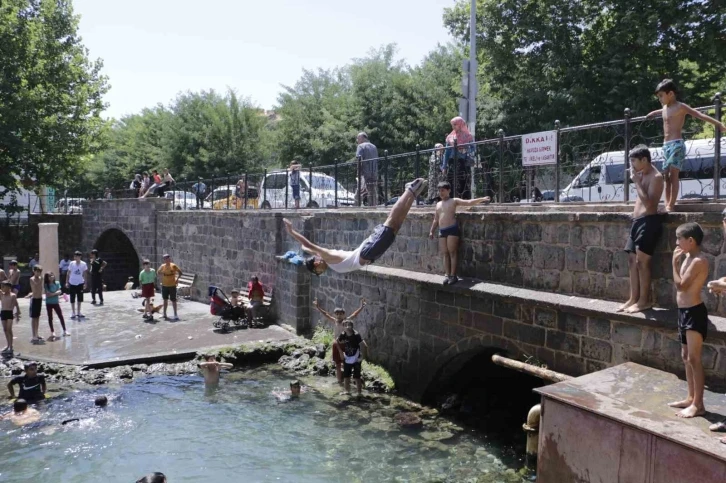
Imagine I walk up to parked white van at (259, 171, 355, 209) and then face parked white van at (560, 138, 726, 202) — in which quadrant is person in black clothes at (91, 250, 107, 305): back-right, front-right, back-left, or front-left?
back-right

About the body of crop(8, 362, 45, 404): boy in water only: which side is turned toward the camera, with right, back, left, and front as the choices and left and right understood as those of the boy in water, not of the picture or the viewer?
front

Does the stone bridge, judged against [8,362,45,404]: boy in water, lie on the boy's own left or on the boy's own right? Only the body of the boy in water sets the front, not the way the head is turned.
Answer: on the boy's own left

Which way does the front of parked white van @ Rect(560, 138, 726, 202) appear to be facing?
to the viewer's left

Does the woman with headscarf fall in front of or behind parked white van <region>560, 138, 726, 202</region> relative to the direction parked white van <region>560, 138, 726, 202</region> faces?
in front

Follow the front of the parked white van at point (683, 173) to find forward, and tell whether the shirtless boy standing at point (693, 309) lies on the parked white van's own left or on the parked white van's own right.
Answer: on the parked white van's own left

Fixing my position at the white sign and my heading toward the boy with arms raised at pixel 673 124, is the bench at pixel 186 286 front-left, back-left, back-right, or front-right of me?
back-right

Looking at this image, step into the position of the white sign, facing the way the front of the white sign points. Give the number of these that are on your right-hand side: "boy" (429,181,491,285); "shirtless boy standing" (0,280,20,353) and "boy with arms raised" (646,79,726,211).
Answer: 2

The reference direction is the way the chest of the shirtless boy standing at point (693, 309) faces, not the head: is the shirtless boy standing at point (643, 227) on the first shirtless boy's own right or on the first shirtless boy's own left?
on the first shirtless boy's own right
